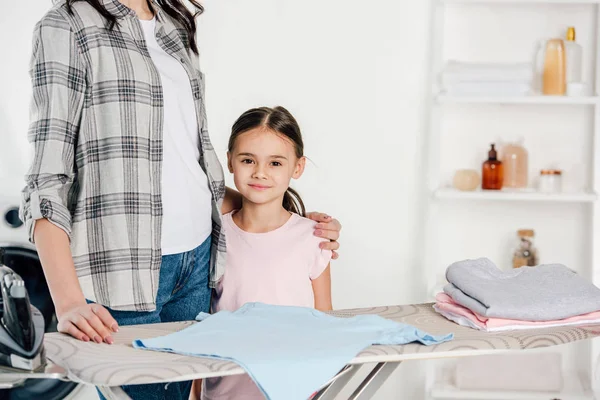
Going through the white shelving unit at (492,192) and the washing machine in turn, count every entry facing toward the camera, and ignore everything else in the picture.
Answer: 2

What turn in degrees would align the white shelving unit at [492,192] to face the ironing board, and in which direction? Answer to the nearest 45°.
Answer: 0° — it already faces it

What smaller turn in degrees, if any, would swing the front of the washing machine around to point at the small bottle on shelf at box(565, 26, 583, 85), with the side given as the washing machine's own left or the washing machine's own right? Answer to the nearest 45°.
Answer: approximately 90° to the washing machine's own left

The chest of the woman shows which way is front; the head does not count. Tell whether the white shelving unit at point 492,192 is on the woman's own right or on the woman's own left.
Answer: on the woman's own left

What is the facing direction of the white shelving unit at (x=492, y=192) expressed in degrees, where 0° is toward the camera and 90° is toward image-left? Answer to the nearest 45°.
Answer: approximately 0°

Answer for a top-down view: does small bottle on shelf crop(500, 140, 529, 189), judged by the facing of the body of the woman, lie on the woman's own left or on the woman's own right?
on the woman's own left

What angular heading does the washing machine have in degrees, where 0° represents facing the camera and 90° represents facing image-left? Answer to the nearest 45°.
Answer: approximately 0°

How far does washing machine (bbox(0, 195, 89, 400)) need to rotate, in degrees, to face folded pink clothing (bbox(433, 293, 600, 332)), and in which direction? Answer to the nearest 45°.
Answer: approximately 45° to its left

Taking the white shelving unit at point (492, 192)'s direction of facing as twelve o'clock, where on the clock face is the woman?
The woman is roughly at 1 o'clock from the white shelving unit.

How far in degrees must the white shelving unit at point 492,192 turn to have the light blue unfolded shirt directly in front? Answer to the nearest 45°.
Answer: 0° — it already faces it
